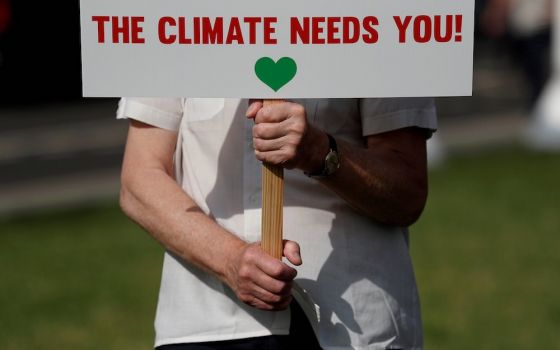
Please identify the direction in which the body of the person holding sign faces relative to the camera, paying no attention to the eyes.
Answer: toward the camera

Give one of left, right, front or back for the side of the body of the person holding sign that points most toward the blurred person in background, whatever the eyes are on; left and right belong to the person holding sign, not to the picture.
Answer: back
